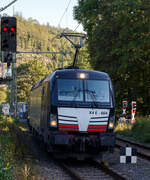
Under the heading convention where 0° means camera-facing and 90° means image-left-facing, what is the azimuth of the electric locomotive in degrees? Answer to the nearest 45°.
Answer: approximately 0°

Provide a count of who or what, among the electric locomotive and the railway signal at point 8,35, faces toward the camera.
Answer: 2
